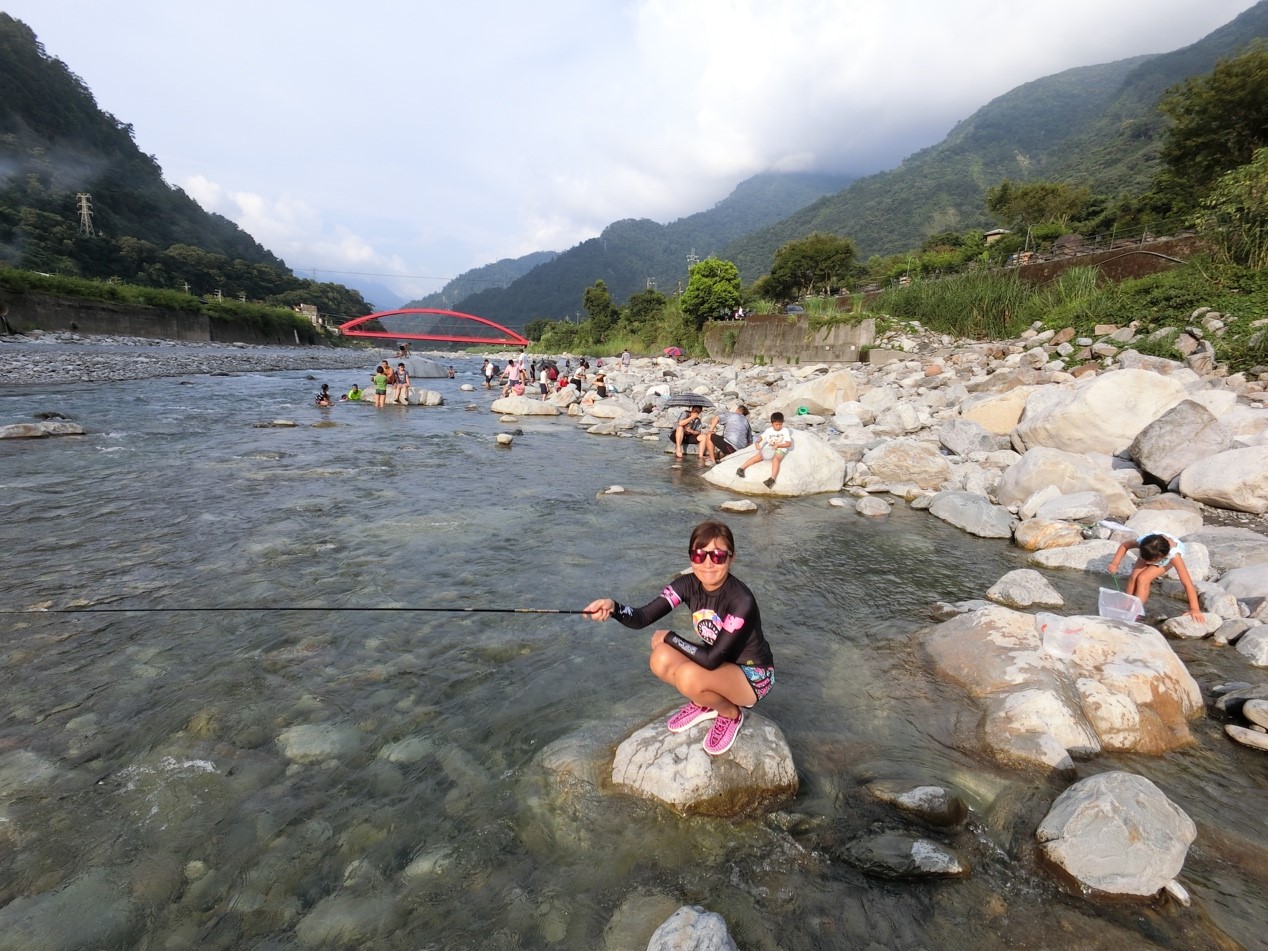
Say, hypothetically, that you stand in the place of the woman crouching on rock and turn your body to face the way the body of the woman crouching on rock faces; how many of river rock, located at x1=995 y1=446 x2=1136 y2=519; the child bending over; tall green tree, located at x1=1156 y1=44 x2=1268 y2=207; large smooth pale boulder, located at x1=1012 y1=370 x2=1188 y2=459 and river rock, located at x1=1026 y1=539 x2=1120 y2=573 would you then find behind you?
5

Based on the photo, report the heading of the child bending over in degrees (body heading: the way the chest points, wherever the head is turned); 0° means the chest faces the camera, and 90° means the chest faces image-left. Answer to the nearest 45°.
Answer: approximately 45°

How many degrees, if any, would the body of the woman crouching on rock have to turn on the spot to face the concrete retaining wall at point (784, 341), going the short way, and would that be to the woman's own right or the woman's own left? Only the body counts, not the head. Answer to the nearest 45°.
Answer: approximately 135° to the woman's own right

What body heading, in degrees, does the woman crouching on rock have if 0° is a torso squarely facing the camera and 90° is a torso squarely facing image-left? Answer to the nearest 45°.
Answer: approximately 45°

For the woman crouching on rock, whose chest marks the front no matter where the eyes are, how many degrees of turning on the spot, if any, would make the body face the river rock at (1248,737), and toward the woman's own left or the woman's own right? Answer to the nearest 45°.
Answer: approximately 135° to the woman's own left

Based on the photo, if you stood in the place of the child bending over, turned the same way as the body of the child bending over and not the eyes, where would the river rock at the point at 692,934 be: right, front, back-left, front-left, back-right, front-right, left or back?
front-left

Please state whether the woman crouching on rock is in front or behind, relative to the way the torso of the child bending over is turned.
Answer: in front

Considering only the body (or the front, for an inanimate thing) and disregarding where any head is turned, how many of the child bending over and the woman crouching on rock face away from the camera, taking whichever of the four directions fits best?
0

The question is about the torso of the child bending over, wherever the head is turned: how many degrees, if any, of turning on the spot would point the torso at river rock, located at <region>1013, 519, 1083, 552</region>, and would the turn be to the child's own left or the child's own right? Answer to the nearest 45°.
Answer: approximately 90° to the child's own right

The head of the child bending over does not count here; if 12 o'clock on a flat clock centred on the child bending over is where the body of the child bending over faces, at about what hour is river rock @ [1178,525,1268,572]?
The river rock is roughly at 5 o'clock from the child bending over.

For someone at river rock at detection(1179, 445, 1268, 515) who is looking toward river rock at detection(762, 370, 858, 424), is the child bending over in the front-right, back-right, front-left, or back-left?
back-left

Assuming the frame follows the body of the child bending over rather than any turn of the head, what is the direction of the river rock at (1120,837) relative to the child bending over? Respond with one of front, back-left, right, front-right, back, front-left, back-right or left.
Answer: front-left

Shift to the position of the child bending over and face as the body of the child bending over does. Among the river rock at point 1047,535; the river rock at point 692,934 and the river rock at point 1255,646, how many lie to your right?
1
